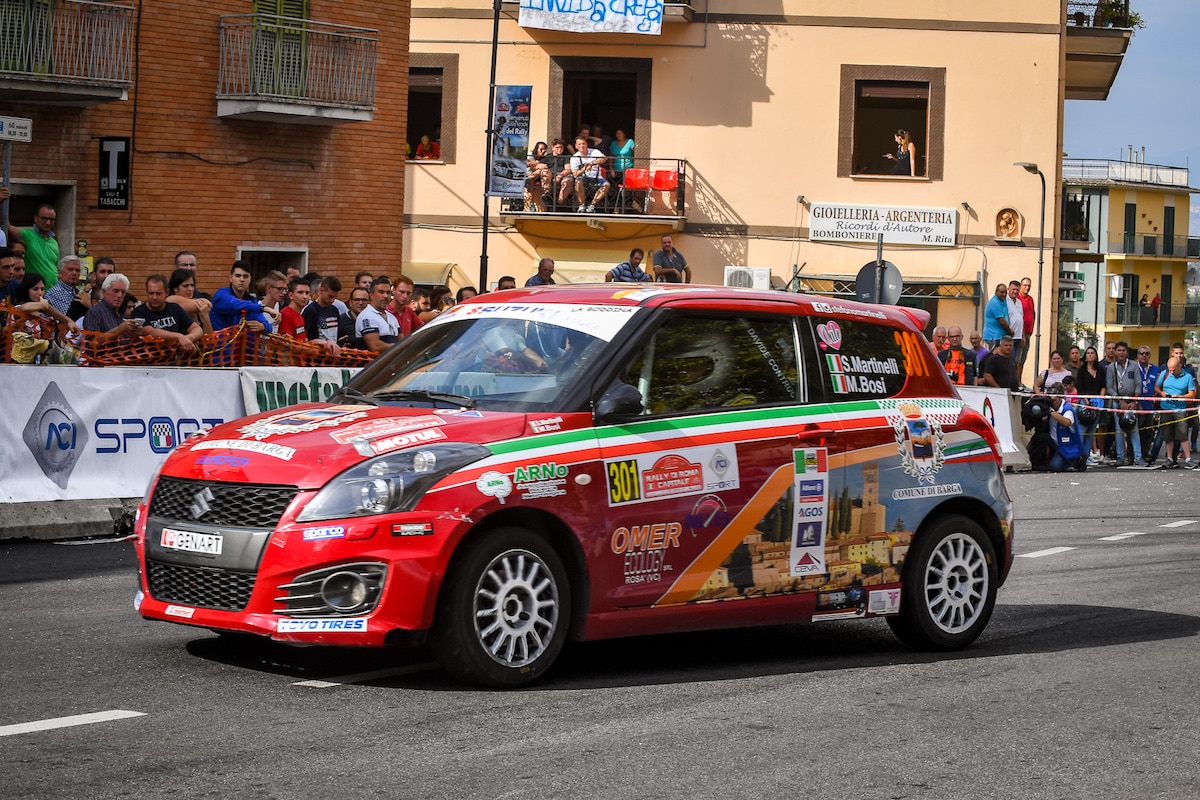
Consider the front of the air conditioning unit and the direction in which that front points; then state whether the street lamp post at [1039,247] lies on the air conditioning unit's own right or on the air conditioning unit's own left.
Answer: on the air conditioning unit's own left

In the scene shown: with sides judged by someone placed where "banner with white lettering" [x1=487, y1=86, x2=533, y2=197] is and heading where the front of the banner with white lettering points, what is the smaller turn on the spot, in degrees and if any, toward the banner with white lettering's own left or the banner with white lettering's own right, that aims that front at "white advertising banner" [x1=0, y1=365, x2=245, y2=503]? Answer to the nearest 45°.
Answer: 0° — it already faces it

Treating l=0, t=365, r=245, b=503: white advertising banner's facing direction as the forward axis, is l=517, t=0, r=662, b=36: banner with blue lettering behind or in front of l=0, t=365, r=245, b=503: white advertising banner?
behind

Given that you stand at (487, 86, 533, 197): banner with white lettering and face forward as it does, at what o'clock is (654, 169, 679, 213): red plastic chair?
The red plastic chair is roughly at 9 o'clock from the banner with white lettering.

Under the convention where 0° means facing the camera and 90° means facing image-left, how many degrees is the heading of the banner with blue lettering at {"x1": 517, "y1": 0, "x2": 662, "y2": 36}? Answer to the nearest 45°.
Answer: approximately 0°

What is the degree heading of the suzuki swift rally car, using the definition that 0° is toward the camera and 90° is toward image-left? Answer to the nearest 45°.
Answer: approximately 45°
